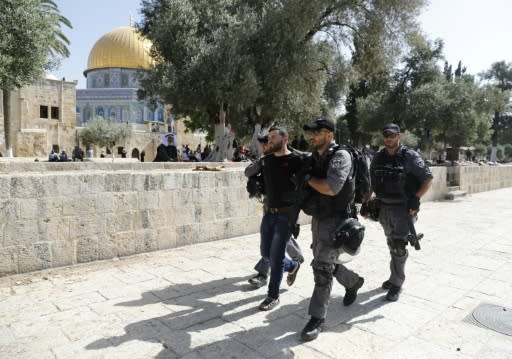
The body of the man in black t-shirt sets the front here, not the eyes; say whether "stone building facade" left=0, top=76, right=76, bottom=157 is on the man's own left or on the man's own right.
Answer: on the man's own right

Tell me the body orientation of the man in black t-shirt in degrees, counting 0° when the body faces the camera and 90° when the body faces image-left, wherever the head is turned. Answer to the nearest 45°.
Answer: approximately 45°

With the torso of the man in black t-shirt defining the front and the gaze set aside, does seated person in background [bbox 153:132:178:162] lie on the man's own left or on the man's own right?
on the man's own right

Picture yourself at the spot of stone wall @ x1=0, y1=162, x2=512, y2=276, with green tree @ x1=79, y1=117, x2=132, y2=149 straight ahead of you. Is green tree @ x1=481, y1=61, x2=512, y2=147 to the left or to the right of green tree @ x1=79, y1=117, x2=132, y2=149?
right

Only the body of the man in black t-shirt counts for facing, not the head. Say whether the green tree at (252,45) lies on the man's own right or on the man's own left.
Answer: on the man's own right

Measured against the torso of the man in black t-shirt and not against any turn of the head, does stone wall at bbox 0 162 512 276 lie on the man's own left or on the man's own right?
on the man's own right

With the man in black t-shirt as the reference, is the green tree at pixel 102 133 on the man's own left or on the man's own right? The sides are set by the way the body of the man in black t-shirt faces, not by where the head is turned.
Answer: on the man's own right

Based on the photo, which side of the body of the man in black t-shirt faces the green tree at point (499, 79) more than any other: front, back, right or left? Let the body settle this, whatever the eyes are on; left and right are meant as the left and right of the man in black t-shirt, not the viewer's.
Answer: back

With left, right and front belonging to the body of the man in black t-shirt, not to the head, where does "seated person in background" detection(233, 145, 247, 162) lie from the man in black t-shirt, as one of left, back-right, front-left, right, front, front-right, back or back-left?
back-right
